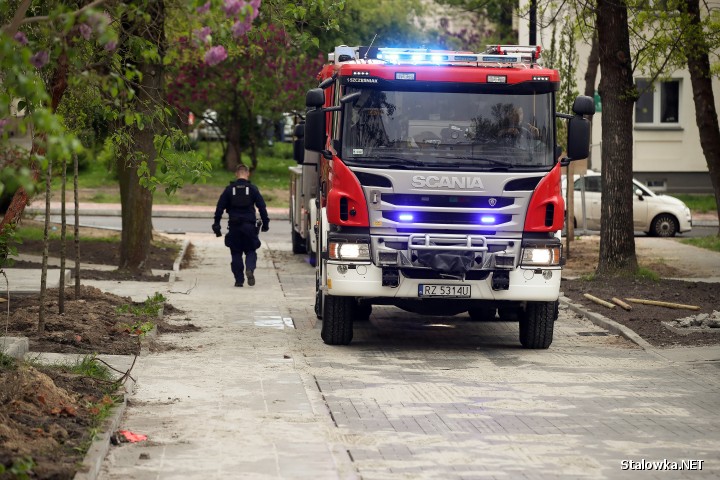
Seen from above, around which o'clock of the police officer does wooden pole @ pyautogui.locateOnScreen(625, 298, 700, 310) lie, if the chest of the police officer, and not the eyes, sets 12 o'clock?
The wooden pole is roughly at 4 o'clock from the police officer.

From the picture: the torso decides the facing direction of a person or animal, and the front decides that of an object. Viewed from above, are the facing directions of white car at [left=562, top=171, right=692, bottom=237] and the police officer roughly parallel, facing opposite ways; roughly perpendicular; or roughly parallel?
roughly perpendicular

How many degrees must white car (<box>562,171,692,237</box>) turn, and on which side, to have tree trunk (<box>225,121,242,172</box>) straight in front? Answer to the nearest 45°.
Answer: approximately 135° to its left

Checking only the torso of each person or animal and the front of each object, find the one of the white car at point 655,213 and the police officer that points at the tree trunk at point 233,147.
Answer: the police officer

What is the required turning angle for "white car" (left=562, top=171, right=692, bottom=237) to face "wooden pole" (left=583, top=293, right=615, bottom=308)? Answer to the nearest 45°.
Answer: approximately 90° to its right

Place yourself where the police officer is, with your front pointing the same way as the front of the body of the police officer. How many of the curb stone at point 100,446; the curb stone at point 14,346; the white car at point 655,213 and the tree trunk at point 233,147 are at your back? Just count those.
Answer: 2

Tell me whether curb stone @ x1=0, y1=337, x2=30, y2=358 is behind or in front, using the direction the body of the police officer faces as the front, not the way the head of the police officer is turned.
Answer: behind

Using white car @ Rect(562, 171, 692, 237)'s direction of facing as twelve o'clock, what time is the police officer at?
The police officer is roughly at 4 o'clock from the white car.

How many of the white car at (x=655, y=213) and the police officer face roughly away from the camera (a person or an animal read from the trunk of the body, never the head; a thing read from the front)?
1

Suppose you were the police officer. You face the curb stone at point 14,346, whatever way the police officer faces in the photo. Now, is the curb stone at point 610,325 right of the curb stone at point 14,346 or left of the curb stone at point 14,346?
left

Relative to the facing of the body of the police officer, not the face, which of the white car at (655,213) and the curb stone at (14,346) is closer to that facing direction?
the white car

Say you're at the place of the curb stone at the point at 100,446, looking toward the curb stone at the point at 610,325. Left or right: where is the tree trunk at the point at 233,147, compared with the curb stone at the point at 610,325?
left

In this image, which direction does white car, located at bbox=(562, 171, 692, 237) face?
to the viewer's right

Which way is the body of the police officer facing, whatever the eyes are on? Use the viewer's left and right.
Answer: facing away from the viewer

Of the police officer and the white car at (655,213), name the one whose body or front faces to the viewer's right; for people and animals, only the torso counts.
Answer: the white car
